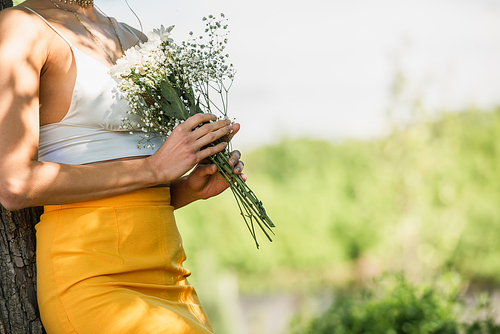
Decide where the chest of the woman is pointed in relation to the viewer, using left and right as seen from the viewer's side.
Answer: facing the viewer and to the right of the viewer
